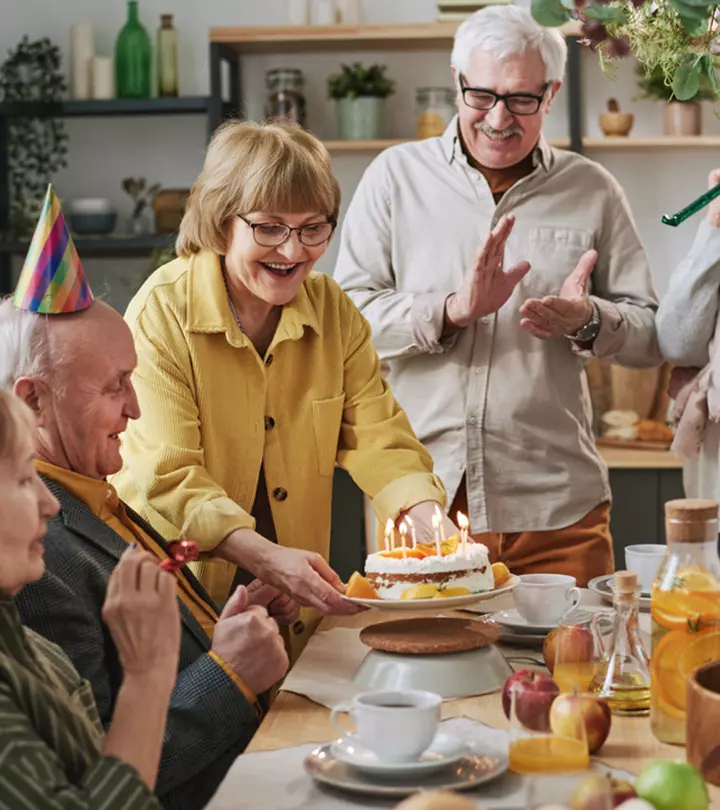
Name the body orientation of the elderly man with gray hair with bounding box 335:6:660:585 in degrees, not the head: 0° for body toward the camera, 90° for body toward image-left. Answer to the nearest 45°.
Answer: approximately 0°

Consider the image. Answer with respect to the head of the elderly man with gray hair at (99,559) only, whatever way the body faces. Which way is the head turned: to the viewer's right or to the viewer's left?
to the viewer's right

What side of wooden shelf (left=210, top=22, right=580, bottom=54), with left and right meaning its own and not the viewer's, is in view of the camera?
front

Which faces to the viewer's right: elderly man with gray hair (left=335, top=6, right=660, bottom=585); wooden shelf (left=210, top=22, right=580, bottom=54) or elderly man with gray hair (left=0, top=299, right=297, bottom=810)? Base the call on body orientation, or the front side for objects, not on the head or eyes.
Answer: elderly man with gray hair (left=0, top=299, right=297, bottom=810)

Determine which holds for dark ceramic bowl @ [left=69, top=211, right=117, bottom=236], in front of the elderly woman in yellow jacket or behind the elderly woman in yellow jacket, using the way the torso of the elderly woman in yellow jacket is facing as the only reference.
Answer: behind

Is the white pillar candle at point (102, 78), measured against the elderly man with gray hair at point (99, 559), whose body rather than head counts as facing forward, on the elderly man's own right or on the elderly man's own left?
on the elderly man's own left

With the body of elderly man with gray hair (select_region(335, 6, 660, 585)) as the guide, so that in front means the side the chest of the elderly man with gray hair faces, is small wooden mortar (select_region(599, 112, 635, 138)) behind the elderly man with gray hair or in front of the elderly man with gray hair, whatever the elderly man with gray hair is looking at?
behind

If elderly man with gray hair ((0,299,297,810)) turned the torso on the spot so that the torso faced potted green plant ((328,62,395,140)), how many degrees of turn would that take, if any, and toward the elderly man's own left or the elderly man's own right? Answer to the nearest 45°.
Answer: approximately 90° to the elderly man's own left

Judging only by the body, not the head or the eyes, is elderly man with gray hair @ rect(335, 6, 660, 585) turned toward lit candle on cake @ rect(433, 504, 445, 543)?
yes

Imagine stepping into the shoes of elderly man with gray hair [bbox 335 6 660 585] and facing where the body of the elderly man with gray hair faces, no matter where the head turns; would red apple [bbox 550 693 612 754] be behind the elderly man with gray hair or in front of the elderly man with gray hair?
in front

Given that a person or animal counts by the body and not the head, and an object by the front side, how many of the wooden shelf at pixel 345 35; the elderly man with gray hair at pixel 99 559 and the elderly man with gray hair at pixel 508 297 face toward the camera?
2

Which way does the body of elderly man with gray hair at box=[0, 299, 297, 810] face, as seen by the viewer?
to the viewer's right

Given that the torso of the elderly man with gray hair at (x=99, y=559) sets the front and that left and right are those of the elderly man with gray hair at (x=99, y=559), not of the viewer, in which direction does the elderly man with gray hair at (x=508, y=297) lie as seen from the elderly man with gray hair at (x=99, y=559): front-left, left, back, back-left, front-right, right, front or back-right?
front-left

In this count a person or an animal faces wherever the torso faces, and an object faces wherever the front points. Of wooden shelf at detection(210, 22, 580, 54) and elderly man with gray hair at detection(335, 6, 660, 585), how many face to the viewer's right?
0

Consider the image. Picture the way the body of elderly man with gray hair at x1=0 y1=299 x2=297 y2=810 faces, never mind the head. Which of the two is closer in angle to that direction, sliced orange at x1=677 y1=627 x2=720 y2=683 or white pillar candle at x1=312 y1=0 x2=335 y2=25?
the sliced orange

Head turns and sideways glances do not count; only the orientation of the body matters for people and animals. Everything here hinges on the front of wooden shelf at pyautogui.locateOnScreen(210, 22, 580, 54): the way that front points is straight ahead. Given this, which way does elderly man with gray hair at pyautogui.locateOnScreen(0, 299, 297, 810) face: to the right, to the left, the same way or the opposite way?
to the left

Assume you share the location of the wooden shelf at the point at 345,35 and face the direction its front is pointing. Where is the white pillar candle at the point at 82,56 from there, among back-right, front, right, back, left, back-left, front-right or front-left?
right
